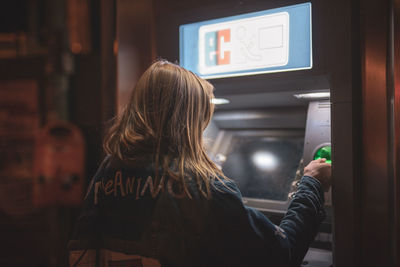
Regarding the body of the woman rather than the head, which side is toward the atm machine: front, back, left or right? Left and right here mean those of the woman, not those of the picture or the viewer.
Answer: front

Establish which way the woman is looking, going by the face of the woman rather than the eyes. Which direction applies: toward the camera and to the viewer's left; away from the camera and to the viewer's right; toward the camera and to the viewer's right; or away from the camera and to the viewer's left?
away from the camera and to the viewer's right

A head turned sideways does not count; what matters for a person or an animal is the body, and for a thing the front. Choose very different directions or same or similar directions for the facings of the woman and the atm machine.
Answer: very different directions

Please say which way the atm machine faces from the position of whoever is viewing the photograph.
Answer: facing the viewer and to the left of the viewer

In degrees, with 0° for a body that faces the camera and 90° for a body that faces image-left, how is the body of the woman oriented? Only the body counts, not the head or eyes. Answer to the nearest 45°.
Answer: approximately 225°

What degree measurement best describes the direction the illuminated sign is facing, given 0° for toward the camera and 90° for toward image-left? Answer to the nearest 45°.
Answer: approximately 45°

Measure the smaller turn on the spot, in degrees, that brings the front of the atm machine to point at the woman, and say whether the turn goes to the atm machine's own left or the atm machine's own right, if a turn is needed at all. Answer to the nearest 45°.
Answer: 0° — it already faces them

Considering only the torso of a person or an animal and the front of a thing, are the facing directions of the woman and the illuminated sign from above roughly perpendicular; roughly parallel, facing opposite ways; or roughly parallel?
roughly parallel, facing opposite ways
